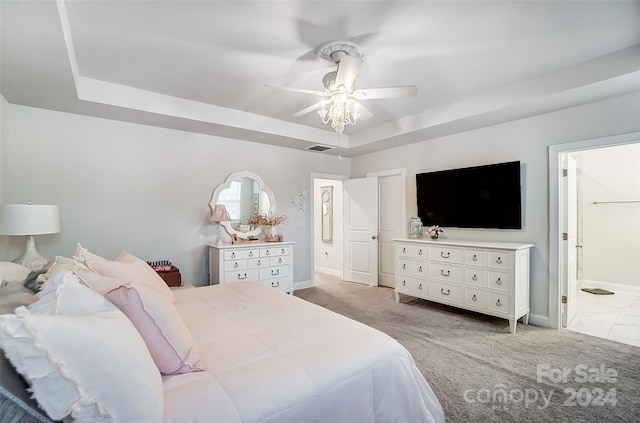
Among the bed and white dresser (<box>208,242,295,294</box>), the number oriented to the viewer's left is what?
0

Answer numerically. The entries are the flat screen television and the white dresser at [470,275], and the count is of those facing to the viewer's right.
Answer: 0

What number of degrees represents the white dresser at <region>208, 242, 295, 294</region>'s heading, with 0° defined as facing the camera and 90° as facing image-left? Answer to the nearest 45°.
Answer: approximately 315°

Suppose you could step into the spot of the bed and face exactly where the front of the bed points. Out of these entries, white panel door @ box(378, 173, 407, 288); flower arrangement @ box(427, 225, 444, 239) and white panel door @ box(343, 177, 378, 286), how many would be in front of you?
3

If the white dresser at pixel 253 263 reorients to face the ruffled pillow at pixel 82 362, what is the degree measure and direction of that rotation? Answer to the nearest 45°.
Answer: approximately 45° to its right

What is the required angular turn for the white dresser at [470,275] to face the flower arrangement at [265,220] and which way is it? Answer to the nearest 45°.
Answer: approximately 45° to its right

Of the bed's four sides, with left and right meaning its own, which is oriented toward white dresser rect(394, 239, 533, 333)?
front

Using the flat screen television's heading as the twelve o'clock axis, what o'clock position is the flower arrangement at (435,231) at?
The flower arrangement is roughly at 2 o'clock from the flat screen television.

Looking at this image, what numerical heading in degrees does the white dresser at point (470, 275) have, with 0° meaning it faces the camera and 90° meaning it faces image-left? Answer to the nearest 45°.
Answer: approximately 45°

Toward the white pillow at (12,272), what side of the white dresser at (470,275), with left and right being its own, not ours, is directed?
front

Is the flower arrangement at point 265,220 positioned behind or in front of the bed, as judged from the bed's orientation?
in front

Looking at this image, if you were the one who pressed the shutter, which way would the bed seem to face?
facing away from the viewer and to the right of the viewer
